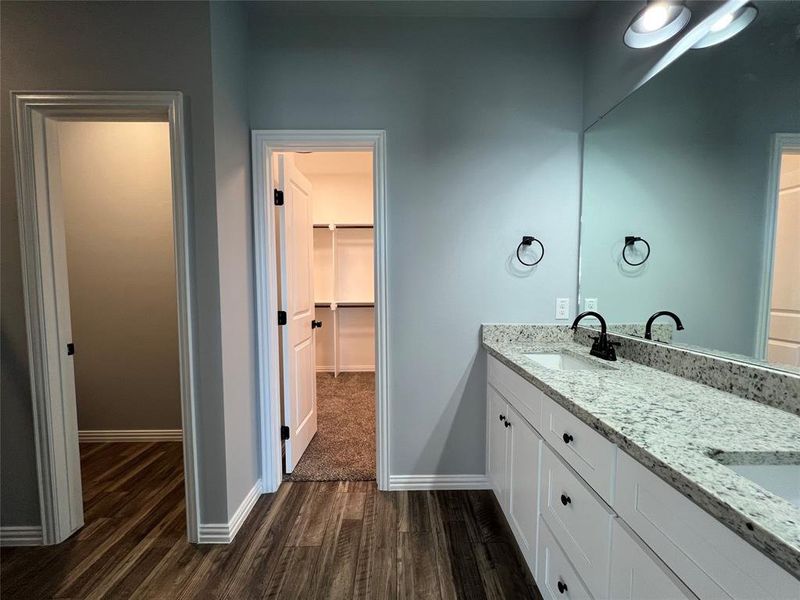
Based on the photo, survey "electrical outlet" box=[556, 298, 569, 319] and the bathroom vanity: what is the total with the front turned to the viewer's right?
0

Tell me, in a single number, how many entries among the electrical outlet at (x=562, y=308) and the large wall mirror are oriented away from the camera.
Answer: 0

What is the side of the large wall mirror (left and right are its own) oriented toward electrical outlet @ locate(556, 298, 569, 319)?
right

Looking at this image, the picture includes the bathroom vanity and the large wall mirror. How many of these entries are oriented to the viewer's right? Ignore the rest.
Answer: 0

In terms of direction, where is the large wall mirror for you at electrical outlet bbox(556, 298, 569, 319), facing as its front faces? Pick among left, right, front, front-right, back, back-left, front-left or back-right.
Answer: front-left

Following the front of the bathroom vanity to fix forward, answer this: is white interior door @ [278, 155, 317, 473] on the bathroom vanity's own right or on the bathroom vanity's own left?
on the bathroom vanity's own right

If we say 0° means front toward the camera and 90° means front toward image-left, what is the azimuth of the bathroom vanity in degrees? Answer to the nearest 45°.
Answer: approximately 45°

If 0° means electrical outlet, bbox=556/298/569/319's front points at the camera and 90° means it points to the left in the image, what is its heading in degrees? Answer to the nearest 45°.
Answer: approximately 0°

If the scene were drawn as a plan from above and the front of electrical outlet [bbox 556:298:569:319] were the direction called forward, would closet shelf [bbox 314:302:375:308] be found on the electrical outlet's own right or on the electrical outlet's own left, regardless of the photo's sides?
on the electrical outlet's own right

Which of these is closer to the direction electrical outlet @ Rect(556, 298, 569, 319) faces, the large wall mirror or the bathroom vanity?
the bathroom vanity
